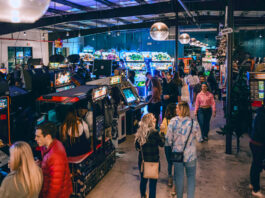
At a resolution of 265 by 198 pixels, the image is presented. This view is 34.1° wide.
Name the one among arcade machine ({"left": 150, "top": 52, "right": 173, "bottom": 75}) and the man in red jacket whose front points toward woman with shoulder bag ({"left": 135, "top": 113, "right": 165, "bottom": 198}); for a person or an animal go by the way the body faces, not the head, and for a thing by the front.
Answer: the arcade machine
